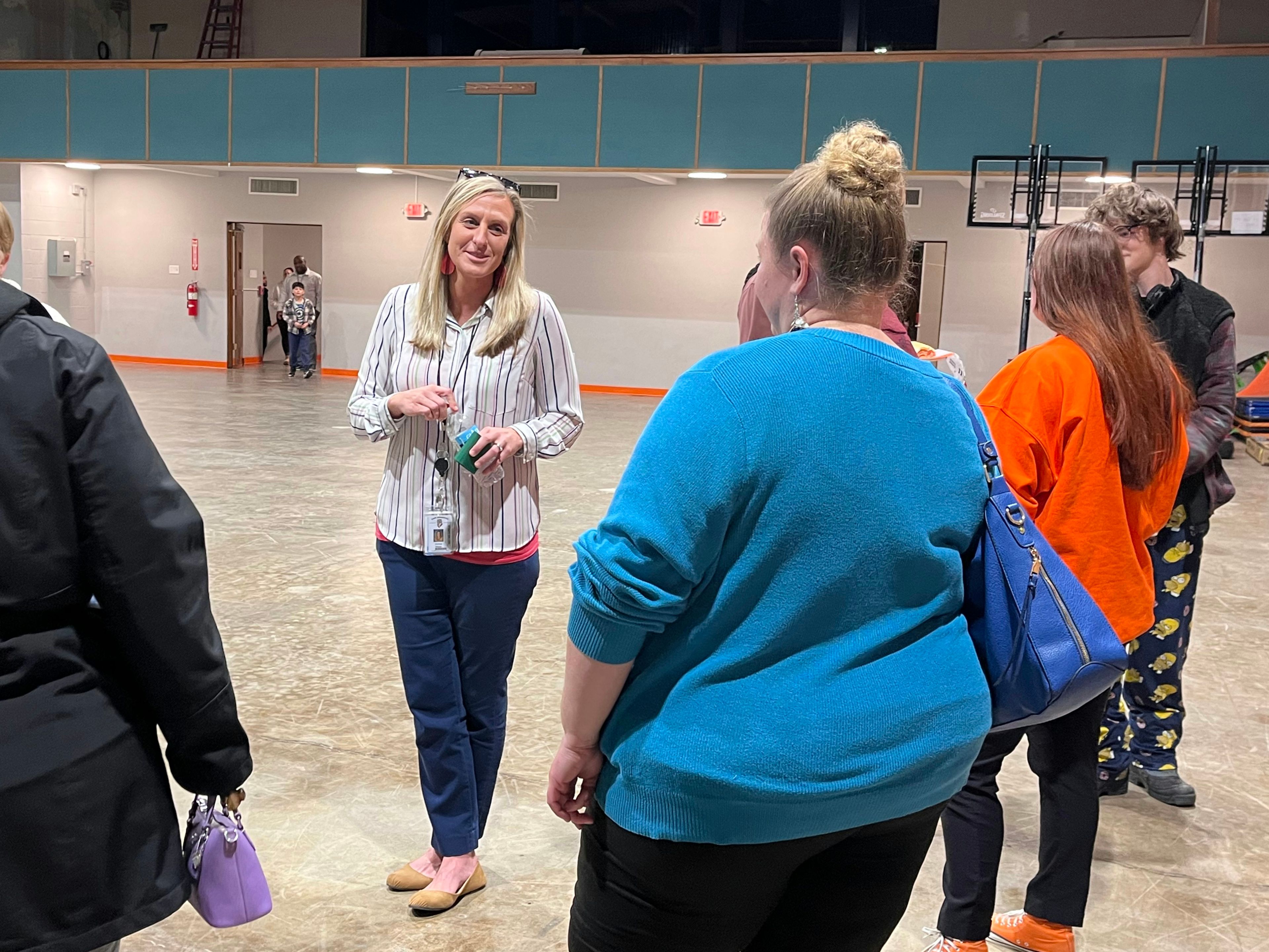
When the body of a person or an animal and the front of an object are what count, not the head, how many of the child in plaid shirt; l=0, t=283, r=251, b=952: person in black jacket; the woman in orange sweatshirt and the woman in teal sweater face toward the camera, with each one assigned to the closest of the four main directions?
1

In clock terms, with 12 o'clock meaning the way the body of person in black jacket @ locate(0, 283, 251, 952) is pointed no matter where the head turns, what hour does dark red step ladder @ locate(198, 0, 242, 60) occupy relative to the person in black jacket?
The dark red step ladder is roughly at 12 o'clock from the person in black jacket.

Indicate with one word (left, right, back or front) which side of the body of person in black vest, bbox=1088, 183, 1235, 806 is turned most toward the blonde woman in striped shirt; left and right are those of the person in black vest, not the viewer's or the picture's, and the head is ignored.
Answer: front

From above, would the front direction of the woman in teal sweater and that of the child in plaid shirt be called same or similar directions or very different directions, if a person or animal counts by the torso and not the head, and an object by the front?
very different directions

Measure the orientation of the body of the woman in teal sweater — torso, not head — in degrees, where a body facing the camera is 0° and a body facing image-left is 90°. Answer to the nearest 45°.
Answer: approximately 135°

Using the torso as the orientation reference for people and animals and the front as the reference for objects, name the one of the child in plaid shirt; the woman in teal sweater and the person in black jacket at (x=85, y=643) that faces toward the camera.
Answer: the child in plaid shirt

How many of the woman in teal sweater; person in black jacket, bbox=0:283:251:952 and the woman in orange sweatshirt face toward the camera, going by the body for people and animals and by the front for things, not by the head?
0

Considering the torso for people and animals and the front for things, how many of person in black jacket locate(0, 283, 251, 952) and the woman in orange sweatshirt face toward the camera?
0

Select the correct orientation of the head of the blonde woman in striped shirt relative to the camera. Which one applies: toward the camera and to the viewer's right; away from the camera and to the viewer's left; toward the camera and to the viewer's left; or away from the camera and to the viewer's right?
toward the camera and to the viewer's right

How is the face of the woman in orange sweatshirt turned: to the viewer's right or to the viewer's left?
to the viewer's left

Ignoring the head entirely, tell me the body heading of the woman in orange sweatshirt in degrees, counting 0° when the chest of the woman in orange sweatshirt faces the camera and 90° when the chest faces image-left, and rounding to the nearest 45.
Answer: approximately 135°

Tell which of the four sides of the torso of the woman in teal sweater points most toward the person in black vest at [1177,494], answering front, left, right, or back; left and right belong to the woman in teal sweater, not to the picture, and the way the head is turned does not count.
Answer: right

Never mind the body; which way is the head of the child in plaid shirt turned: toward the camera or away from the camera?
toward the camera

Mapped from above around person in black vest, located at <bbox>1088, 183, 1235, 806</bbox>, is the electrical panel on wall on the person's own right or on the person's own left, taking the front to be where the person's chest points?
on the person's own right

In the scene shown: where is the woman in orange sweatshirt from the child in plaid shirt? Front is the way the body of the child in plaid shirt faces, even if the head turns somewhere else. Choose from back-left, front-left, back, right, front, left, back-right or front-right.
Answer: front

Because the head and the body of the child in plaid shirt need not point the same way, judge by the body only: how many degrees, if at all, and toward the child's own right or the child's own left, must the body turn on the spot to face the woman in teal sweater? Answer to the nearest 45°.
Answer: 0° — they already face them

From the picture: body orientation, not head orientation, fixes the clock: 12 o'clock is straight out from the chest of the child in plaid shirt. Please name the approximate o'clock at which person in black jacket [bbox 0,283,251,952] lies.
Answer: The person in black jacket is roughly at 12 o'clock from the child in plaid shirt.

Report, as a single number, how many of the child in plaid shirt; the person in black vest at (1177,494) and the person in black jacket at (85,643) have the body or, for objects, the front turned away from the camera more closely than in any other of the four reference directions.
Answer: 1

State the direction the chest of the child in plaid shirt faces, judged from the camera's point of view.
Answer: toward the camera

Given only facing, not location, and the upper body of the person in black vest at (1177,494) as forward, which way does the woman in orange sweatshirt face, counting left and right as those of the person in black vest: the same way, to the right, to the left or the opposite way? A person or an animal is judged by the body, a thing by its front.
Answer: to the right

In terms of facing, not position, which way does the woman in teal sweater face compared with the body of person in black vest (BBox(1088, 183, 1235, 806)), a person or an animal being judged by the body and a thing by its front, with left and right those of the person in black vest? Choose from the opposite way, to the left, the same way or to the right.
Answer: to the right

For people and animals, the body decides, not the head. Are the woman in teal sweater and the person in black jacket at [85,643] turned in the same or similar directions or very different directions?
same or similar directions
